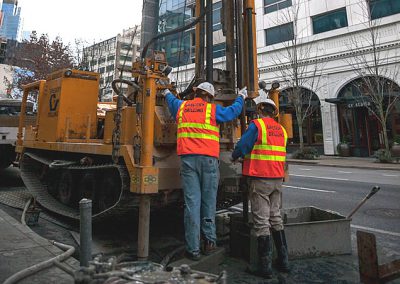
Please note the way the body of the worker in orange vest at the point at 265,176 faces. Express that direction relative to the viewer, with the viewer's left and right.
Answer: facing away from the viewer and to the left of the viewer

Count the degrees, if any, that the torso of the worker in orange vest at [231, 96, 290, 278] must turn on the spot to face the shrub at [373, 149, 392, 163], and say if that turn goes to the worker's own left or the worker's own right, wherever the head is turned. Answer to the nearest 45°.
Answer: approximately 90° to the worker's own right

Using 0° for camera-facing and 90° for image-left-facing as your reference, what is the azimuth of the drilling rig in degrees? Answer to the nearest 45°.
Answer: approximately 315°
